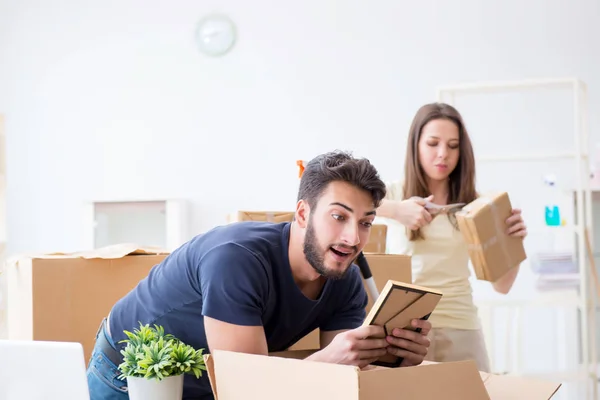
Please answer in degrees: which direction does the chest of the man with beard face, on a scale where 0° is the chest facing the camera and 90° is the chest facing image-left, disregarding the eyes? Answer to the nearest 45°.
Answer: approximately 315°

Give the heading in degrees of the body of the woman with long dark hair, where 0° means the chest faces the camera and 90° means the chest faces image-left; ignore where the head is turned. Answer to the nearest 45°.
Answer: approximately 0°

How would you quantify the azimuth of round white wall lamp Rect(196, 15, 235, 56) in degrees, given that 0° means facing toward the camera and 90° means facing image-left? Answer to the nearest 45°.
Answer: approximately 0°

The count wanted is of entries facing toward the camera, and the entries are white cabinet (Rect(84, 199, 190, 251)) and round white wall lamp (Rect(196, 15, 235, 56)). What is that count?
2

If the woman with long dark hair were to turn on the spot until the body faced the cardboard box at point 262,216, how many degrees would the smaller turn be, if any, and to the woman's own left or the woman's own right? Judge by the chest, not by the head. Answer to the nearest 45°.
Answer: approximately 90° to the woman's own right

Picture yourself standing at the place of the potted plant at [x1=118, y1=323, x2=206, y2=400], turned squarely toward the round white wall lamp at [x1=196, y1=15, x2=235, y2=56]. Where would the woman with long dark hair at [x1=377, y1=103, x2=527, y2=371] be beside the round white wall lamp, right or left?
right

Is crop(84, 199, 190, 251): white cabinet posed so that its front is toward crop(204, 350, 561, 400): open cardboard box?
yes

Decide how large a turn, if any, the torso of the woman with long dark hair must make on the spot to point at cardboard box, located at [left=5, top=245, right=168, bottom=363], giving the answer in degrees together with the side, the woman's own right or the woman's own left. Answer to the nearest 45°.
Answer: approximately 45° to the woman's own right
